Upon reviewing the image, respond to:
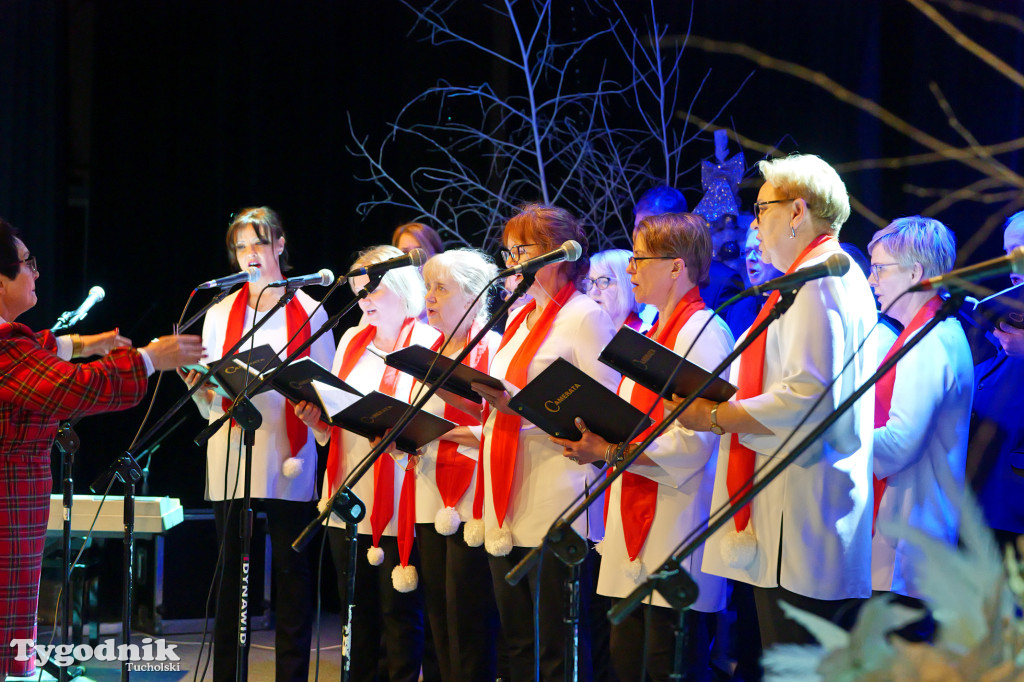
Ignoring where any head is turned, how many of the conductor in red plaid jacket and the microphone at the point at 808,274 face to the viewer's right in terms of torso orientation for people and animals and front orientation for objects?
2

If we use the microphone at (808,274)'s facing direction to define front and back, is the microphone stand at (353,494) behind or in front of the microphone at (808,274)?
behind

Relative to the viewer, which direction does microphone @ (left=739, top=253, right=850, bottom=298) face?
to the viewer's right

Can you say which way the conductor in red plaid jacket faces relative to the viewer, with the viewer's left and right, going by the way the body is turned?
facing to the right of the viewer

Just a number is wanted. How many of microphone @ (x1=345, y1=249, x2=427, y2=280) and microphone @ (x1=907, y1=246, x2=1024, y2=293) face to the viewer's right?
2
